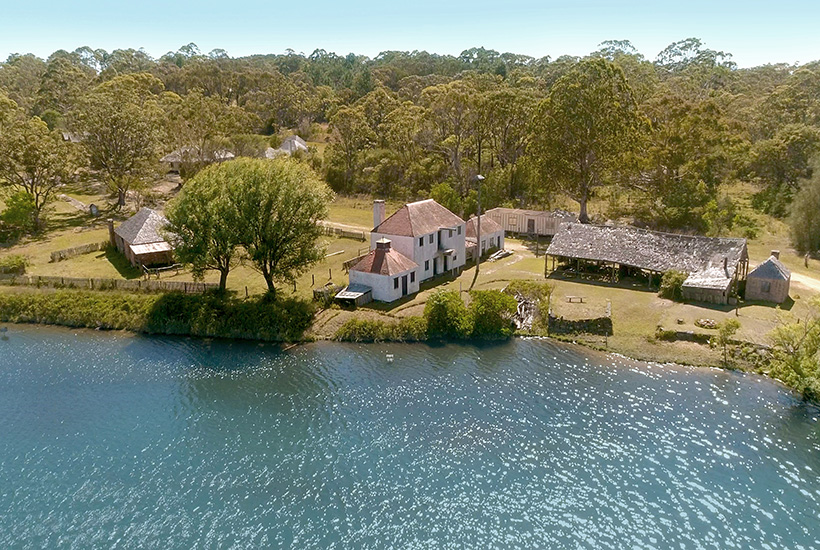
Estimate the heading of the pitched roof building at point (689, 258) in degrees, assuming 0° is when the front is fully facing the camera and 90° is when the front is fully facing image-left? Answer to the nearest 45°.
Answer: approximately 0°

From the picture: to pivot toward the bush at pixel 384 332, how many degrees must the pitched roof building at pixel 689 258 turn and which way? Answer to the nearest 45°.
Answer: approximately 45° to its right

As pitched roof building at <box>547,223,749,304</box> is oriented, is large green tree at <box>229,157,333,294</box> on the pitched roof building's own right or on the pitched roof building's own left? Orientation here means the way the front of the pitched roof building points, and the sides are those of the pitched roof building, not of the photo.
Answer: on the pitched roof building's own right

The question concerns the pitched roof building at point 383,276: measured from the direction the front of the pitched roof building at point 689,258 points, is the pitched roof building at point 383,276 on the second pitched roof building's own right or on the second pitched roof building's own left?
on the second pitched roof building's own right

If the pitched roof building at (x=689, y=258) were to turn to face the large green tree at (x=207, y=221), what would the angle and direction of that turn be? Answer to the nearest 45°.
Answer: approximately 45° to its right

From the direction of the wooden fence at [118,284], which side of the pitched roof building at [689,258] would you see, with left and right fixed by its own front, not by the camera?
right

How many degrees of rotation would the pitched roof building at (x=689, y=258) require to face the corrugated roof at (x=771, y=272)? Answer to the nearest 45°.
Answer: approximately 90° to its left

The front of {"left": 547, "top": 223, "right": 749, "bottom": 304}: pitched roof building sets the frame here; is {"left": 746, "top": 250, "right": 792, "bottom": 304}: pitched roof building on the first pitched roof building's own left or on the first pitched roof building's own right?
on the first pitched roof building's own left

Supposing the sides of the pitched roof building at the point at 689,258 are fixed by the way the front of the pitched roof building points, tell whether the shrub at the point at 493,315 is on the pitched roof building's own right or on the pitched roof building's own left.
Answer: on the pitched roof building's own right
